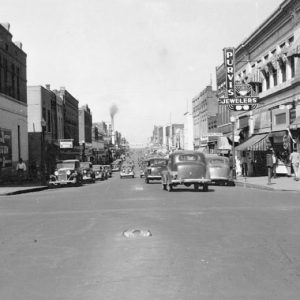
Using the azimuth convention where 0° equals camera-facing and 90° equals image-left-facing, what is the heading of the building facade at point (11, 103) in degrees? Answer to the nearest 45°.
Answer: approximately 315°

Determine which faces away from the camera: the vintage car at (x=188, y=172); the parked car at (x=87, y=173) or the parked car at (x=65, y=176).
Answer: the vintage car

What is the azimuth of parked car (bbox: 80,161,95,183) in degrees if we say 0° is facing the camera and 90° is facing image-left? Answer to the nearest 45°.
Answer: approximately 45°

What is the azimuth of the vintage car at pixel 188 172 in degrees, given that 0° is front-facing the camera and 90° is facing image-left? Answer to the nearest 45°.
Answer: approximately 180°

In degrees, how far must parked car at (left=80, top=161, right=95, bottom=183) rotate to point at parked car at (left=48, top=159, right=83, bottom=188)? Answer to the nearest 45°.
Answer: approximately 45° to its left

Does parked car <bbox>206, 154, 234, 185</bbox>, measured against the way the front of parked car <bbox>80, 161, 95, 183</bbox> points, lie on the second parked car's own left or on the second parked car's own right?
on the second parked car's own left
